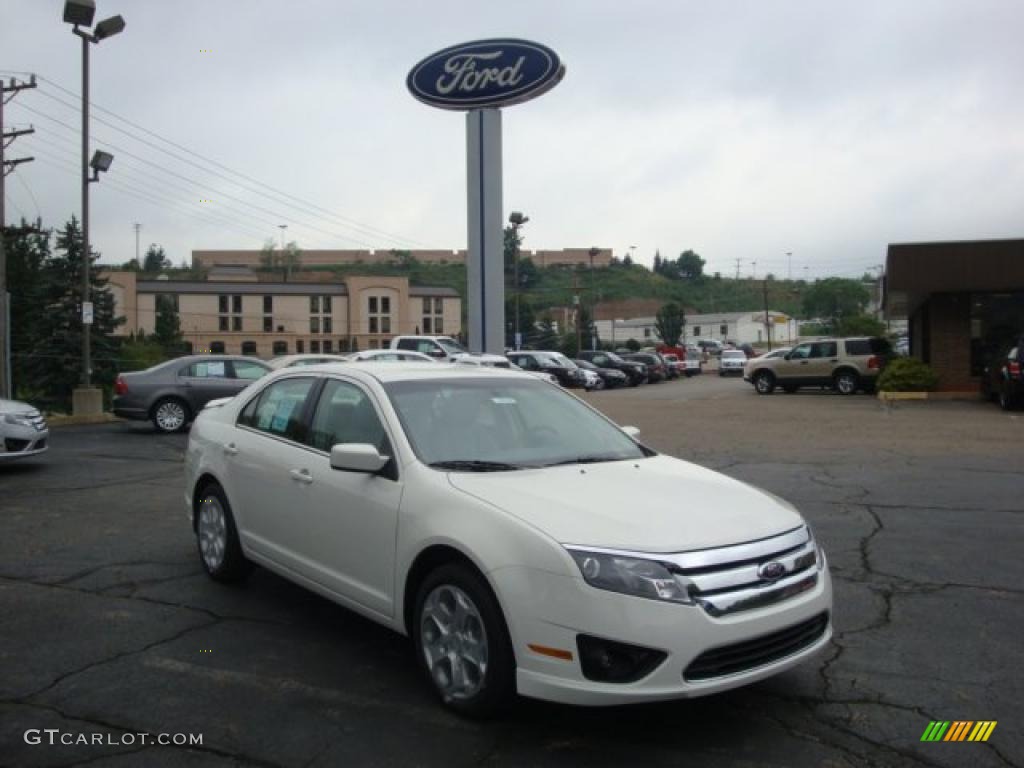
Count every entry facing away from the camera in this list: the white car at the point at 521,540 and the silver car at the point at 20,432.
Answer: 0

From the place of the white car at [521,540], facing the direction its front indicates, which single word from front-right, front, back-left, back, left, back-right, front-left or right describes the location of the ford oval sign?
back-left

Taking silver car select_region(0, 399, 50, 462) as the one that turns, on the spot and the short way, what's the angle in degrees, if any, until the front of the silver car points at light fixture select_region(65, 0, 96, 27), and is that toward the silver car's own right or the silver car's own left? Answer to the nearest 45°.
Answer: approximately 135° to the silver car's own left

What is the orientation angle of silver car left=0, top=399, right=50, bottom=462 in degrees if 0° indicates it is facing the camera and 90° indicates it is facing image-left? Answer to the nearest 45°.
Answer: approximately 315°

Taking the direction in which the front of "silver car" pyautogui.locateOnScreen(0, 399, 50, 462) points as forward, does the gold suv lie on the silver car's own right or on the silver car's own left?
on the silver car's own left

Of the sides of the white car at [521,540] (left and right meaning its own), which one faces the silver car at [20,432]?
back

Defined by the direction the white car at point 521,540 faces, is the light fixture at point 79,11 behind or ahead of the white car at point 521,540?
behind

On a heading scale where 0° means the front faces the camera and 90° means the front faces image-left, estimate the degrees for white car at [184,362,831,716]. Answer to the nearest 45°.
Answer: approximately 315°

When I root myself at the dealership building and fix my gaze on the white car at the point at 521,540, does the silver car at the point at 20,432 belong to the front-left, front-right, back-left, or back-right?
front-right

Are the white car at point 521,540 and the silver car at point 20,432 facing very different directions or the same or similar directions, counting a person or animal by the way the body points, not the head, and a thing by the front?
same or similar directions
